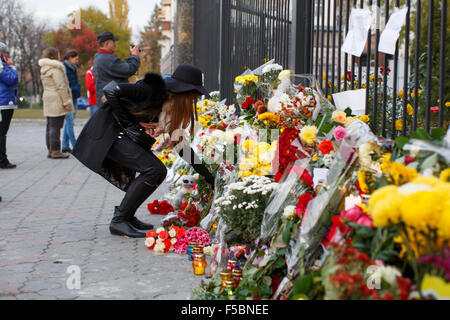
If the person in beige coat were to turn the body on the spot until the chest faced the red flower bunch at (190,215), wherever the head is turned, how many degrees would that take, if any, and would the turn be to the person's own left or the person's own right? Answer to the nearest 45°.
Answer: approximately 135° to the person's own right

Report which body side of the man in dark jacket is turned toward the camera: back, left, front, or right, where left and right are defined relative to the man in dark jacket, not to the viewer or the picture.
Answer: right

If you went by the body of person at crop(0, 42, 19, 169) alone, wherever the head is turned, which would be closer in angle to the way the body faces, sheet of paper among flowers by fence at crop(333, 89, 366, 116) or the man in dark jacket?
the man in dark jacket

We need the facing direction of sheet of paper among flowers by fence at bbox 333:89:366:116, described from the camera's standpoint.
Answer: facing the viewer and to the left of the viewer

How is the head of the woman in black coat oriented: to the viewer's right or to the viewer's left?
to the viewer's right

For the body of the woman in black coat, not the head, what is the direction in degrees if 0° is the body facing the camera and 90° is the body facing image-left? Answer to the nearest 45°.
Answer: approximately 270°

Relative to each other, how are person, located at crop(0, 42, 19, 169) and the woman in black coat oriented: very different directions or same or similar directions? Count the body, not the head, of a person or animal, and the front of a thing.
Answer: same or similar directions

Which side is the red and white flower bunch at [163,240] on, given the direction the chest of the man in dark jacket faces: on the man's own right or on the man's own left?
on the man's own right
